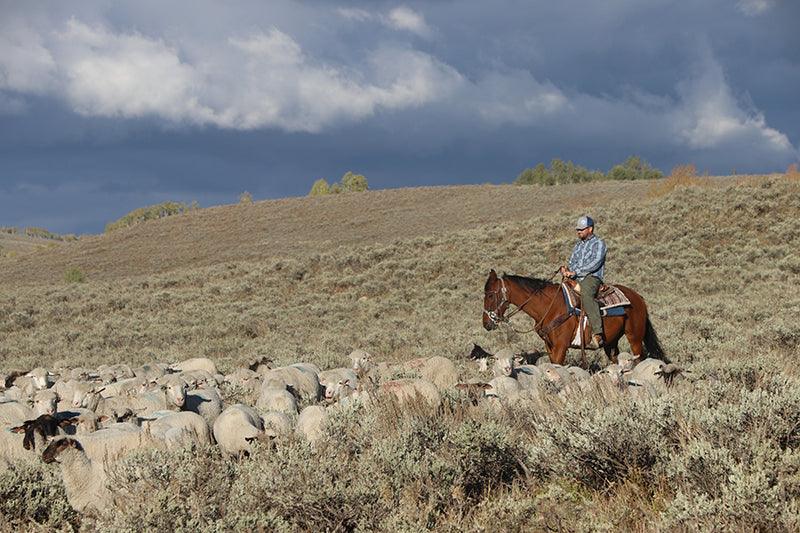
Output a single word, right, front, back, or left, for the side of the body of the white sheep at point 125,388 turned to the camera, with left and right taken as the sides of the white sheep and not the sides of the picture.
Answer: left

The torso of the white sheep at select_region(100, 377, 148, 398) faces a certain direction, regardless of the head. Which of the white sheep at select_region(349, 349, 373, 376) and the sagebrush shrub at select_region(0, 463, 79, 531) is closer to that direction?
the sagebrush shrub

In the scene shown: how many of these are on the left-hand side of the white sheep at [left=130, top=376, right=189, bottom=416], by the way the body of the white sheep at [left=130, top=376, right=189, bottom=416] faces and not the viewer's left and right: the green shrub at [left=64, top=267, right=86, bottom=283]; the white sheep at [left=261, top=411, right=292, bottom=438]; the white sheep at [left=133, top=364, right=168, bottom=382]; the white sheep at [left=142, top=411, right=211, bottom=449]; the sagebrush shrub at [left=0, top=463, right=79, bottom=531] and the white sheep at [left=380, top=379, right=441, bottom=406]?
2

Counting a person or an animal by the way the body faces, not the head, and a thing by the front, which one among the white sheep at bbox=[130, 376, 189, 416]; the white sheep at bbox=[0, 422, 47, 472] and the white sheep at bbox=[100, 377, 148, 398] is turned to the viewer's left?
the white sheep at bbox=[100, 377, 148, 398]

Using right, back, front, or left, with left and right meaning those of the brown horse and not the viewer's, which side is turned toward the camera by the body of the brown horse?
left

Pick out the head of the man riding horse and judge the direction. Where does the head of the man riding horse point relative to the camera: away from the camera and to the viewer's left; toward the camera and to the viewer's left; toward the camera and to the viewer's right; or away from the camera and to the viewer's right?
toward the camera and to the viewer's left

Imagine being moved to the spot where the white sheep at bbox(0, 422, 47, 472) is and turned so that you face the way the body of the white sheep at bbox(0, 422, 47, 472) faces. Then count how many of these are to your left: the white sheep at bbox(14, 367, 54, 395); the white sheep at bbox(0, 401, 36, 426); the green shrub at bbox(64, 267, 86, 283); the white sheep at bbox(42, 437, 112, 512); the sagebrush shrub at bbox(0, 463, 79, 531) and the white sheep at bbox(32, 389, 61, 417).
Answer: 4
